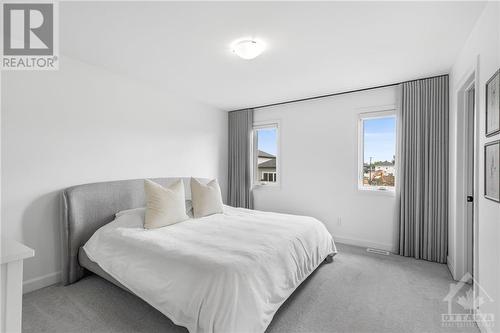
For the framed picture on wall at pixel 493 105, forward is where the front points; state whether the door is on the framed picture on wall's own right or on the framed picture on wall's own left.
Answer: on the framed picture on wall's own right

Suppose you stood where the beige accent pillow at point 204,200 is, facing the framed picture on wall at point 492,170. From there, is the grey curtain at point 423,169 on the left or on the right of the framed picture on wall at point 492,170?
left

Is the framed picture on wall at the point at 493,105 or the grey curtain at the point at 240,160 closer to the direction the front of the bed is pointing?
the framed picture on wall

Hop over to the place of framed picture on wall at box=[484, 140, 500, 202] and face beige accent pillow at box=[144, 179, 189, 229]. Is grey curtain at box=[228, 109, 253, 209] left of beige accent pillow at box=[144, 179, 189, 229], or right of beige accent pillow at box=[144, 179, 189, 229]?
right

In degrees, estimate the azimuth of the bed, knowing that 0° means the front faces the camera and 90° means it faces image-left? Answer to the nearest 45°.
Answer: approximately 315°

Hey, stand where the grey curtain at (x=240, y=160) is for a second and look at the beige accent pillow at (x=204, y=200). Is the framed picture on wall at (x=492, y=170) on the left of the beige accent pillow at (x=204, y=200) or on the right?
left

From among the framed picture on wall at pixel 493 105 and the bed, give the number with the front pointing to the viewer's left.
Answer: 1

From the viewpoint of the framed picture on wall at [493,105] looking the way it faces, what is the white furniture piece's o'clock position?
The white furniture piece is roughly at 10 o'clock from the framed picture on wall.

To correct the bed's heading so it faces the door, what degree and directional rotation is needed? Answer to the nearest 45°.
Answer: approximately 45° to its left

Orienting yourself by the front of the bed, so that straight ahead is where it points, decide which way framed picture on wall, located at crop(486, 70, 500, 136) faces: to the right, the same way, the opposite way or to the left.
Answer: the opposite way

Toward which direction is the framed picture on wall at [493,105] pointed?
to the viewer's left
